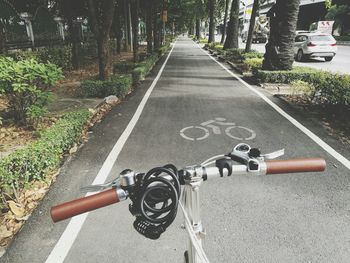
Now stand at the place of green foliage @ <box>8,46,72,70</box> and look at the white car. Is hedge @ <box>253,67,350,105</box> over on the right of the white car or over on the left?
right

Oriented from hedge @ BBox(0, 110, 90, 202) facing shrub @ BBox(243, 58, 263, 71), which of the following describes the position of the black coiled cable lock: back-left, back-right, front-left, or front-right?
back-right

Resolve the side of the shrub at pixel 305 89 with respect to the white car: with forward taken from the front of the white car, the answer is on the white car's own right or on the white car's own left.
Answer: on the white car's own left
